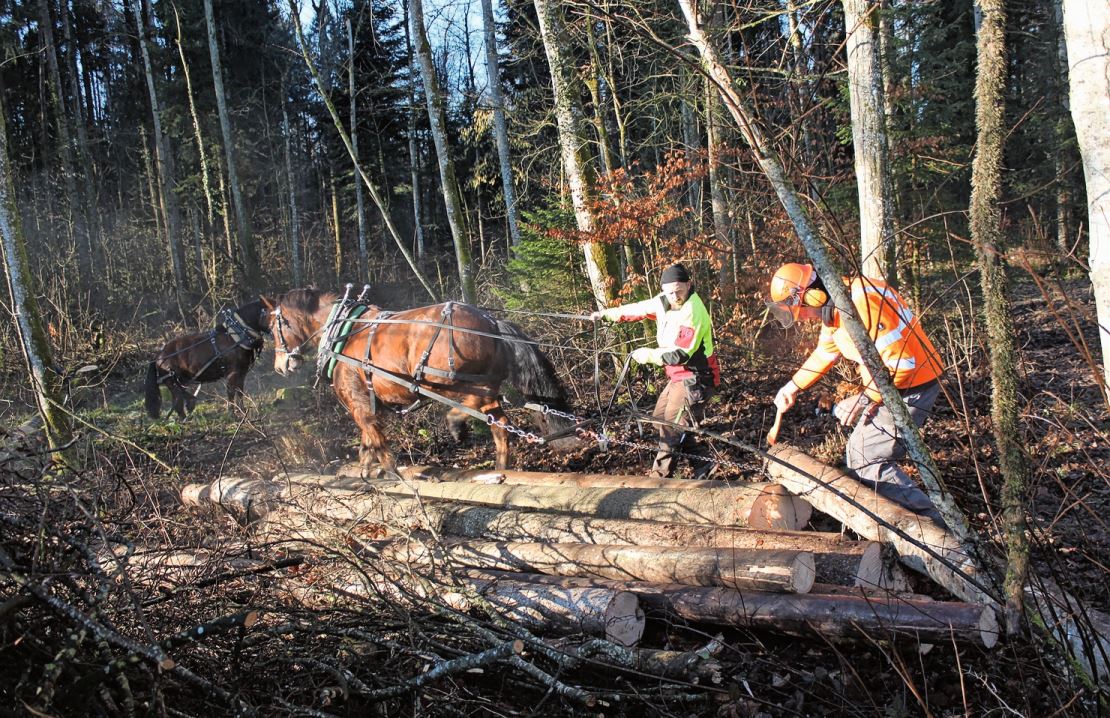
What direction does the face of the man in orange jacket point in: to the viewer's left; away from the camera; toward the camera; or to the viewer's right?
to the viewer's left

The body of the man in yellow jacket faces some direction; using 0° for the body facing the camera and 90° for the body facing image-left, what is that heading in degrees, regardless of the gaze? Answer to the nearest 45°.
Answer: approximately 45°

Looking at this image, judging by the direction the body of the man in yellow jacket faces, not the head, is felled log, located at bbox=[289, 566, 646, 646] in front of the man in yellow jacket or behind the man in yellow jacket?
in front

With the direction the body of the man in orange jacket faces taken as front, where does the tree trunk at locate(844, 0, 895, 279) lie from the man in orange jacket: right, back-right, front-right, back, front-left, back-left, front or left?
right

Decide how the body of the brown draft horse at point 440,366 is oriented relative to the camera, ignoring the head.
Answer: to the viewer's left

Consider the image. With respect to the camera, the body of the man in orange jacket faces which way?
to the viewer's left

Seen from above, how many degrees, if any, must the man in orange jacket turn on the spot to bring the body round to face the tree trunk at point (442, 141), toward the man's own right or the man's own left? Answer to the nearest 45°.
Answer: approximately 45° to the man's own right

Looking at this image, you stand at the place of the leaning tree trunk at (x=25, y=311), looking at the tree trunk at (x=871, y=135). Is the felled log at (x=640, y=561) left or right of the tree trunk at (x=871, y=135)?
right

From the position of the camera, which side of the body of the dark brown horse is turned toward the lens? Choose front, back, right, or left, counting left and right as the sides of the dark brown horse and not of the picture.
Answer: right
